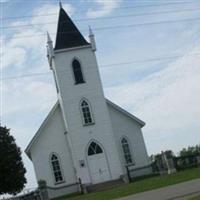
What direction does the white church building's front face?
toward the camera
